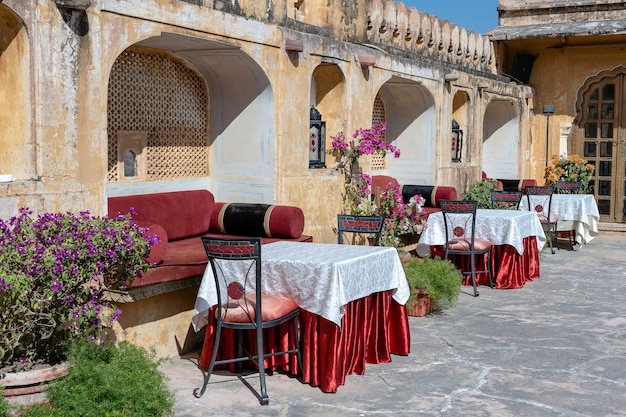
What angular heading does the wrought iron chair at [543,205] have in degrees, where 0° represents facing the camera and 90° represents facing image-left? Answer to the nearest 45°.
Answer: approximately 225°

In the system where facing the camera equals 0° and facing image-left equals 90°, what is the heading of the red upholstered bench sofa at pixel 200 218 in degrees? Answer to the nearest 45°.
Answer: approximately 315°

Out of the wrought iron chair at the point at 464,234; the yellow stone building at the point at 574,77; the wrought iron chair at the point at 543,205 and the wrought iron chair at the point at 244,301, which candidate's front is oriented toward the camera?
the yellow stone building

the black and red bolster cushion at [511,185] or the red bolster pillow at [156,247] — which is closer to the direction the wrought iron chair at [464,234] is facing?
the black and red bolster cushion

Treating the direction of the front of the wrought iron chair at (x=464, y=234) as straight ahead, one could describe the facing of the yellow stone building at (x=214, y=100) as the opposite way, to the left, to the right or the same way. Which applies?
to the right

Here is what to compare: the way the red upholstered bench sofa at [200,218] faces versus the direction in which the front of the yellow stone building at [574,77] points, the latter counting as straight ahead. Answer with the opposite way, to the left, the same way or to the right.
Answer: to the left

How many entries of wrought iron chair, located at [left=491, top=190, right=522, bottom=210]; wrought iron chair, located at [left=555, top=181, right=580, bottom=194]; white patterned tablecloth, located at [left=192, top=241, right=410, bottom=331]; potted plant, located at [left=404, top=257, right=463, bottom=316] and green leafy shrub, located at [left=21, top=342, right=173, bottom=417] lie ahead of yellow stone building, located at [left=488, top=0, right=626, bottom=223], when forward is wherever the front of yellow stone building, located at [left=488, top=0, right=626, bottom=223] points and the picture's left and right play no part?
5

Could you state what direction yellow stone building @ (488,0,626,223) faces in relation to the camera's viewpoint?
facing the viewer

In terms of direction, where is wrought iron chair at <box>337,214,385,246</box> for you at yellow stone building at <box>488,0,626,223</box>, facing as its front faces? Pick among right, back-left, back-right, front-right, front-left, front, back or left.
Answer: front

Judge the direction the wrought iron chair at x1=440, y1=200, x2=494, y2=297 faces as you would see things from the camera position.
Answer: facing away from the viewer and to the right of the viewer

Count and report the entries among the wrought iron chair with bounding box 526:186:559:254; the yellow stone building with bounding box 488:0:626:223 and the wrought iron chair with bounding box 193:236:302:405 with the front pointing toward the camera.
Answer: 1

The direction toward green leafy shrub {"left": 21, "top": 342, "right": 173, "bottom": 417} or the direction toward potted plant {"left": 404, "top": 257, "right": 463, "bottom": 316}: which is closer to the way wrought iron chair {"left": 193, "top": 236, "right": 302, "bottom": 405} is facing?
the potted plant

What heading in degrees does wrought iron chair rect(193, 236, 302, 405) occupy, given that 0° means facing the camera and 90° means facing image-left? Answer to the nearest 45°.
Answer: approximately 225°

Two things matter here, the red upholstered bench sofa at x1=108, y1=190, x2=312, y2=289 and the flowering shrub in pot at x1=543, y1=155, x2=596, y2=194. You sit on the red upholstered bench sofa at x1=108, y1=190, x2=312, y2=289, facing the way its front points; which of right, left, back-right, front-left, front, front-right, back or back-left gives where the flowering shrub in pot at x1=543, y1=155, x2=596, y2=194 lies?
left
